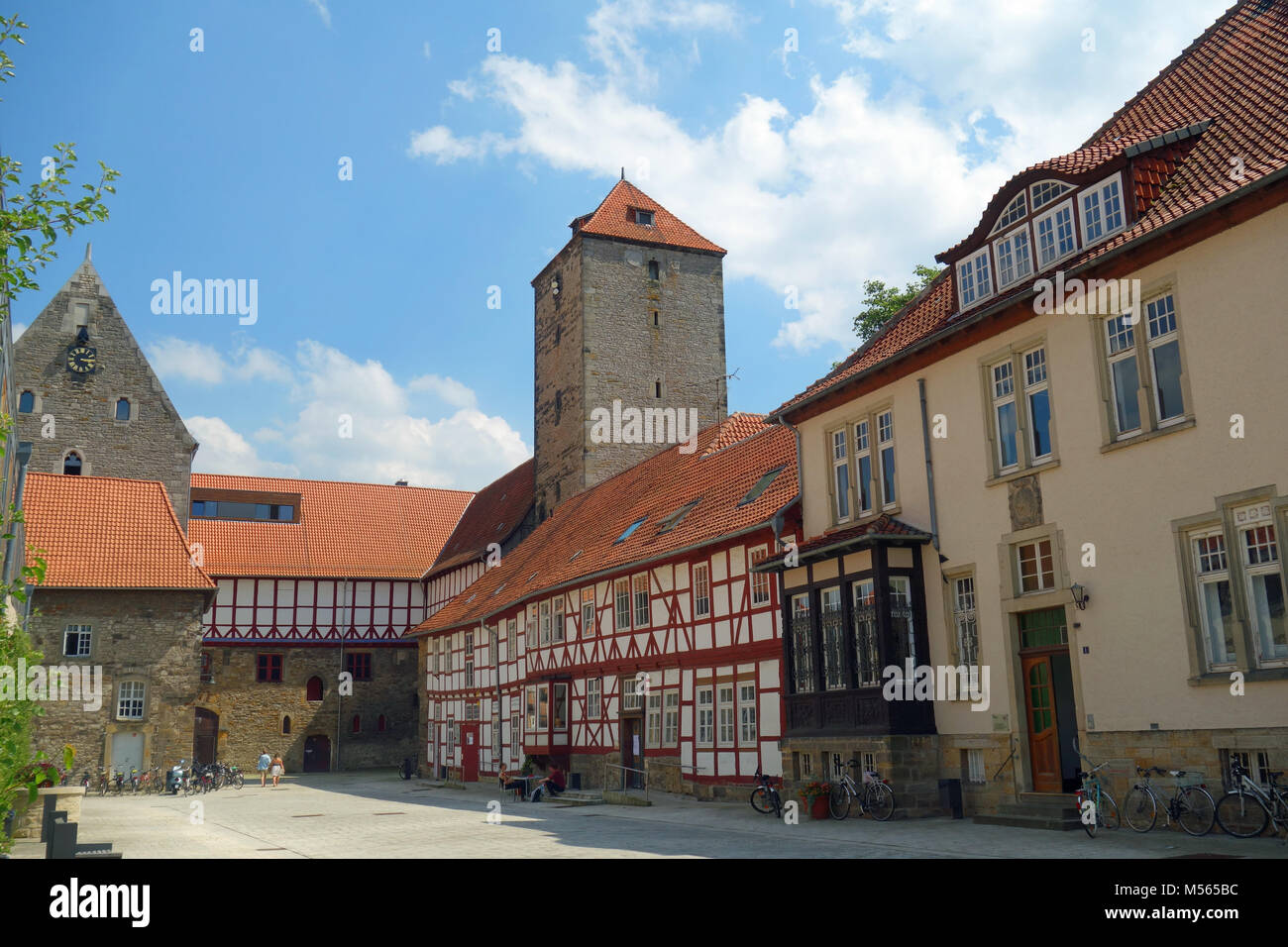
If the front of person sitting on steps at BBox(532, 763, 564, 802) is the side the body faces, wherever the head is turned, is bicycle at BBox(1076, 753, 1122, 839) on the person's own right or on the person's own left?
on the person's own left

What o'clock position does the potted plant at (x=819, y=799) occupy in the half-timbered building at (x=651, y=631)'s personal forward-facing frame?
The potted plant is roughly at 10 o'clock from the half-timbered building.

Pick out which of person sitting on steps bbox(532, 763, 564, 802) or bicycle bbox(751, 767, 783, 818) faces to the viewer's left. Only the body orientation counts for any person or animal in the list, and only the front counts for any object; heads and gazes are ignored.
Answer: the person sitting on steps

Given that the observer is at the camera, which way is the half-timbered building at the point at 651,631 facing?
facing the viewer and to the left of the viewer

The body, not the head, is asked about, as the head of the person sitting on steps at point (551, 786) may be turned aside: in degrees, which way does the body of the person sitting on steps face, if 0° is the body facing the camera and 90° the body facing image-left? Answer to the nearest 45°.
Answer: approximately 90°

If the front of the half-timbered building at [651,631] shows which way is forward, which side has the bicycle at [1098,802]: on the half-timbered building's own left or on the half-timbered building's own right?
on the half-timbered building's own left
